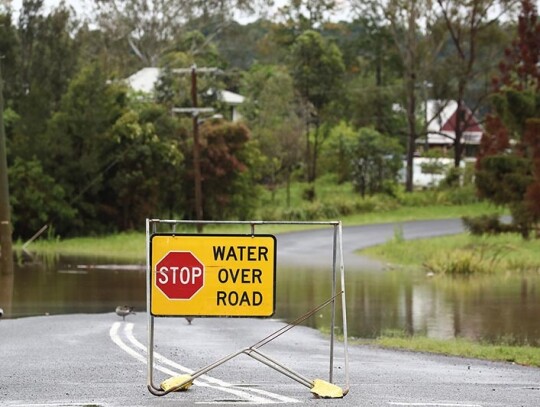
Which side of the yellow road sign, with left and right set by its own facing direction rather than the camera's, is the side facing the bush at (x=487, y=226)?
back

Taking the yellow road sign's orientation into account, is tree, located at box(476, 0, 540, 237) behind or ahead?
behind

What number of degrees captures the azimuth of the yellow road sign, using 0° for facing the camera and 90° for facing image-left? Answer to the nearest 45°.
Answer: approximately 0°

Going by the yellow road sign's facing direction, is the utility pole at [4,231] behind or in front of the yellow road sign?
behind

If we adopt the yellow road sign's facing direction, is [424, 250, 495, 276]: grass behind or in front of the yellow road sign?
behind
